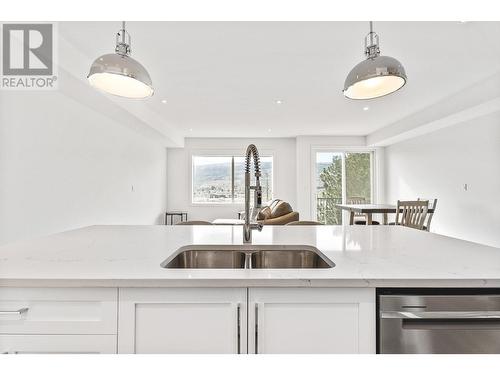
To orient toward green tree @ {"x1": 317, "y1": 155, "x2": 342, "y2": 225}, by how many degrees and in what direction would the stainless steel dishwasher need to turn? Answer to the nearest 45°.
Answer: approximately 180°

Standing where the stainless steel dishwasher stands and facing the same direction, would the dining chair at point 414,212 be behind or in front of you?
behind

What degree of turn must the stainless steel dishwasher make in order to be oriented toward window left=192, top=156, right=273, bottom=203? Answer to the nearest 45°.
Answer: approximately 135° to its right

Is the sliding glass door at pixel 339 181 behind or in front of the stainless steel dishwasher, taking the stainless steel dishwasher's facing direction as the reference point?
behind

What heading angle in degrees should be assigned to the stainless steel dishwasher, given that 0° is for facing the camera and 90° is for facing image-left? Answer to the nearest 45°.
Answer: approximately 0°

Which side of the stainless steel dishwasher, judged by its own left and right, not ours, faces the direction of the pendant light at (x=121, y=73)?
right
